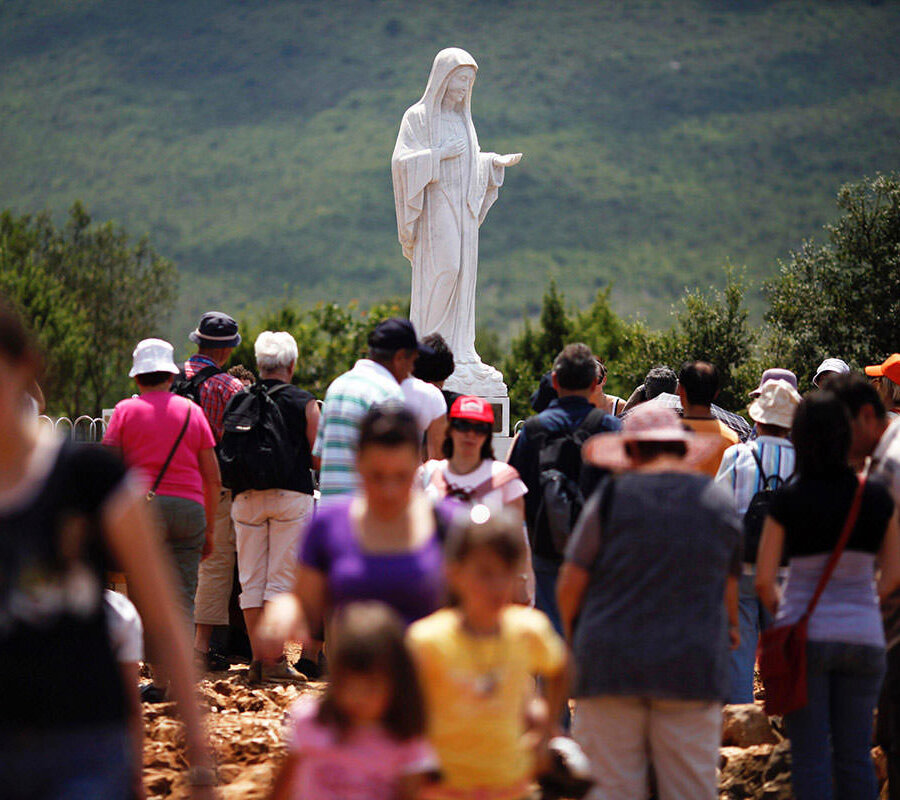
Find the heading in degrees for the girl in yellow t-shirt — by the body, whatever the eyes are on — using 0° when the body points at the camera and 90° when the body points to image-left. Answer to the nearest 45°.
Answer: approximately 0°

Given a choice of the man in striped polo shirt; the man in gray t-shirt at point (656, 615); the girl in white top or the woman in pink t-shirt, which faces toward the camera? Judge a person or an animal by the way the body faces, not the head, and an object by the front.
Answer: the girl in white top

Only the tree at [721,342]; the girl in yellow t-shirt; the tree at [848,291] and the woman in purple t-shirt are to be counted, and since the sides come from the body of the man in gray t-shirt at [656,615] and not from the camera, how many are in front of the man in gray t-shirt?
2

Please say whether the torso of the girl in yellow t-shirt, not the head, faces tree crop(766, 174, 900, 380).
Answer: no

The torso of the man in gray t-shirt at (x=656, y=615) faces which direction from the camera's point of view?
away from the camera

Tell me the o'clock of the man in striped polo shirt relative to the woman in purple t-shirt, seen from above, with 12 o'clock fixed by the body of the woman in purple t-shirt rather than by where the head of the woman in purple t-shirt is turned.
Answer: The man in striped polo shirt is roughly at 6 o'clock from the woman in purple t-shirt.

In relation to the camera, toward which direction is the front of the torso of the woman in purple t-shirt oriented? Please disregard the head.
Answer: toward the camera

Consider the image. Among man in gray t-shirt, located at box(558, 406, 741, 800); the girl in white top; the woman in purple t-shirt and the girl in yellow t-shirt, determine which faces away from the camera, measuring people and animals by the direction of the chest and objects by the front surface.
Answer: the man in gray t-shirt

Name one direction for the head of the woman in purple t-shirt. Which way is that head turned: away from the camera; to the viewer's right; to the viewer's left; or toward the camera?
toward the camera

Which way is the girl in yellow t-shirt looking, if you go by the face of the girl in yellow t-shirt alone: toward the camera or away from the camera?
toward the camera

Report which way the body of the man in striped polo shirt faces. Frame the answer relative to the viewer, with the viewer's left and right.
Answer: facing away from the viewer and to the right of the viewer

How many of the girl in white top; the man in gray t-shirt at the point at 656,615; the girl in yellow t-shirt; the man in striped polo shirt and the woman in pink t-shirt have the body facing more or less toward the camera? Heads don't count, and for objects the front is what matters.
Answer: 2

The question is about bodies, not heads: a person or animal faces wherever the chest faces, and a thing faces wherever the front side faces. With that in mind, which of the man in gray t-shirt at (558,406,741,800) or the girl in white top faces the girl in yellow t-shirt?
the girl in white top

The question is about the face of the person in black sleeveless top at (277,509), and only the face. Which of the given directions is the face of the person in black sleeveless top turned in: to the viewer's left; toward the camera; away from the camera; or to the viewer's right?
away from the camera

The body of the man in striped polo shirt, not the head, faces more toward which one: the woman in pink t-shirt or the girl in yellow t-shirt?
the woman in pink t-shirt

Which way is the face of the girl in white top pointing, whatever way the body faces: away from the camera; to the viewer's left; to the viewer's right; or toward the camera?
toward the camera

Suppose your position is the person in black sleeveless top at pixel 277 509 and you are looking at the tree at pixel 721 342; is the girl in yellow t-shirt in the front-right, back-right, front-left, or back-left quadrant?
back-right

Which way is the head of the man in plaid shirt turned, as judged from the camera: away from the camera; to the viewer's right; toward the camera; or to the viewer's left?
away from the camera

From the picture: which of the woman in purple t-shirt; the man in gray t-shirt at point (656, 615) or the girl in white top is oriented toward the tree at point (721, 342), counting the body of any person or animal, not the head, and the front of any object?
the man in gray t-shirt

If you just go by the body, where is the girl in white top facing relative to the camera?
toward the camera

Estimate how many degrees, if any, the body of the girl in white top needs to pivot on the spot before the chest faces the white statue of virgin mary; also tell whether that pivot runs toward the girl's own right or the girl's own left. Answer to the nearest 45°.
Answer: approximately 180°
